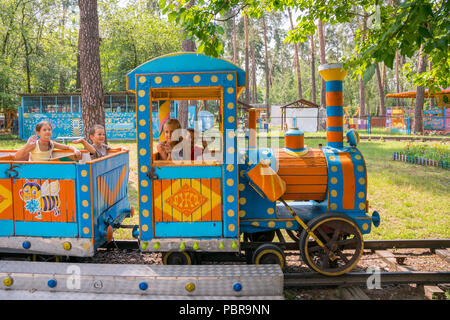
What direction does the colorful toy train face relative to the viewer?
to the viewer's right
